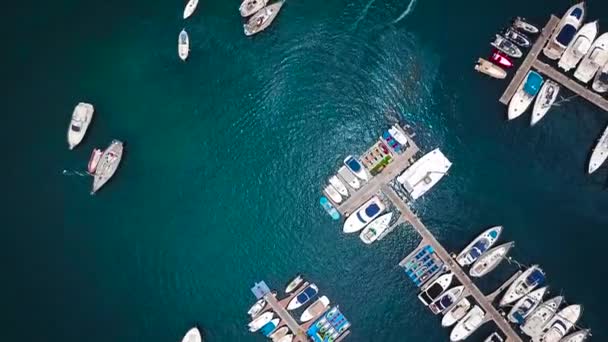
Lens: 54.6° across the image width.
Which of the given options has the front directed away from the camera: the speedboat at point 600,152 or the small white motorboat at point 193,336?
the small white motorboat

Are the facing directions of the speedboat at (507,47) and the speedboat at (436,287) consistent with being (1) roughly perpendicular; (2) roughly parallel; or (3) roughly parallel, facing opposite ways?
roughly perpendicular

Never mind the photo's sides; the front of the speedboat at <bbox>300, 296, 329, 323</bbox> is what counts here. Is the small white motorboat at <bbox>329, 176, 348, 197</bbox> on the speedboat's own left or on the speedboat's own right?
on the speedboat's own right
